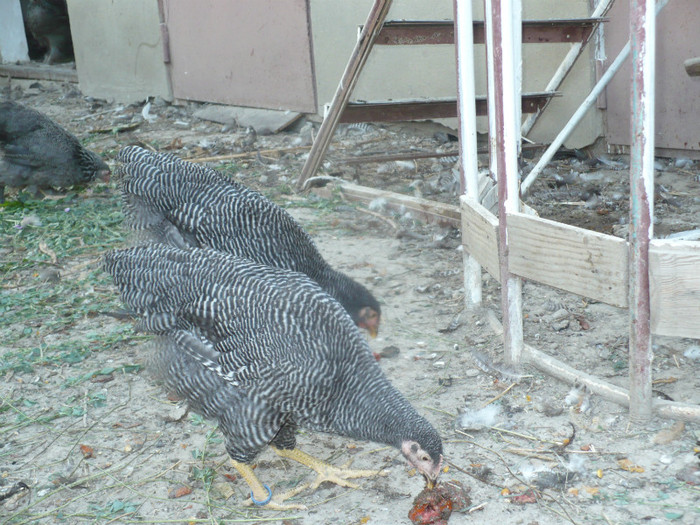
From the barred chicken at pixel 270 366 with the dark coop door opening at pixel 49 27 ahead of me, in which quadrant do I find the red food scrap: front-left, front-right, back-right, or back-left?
back-right

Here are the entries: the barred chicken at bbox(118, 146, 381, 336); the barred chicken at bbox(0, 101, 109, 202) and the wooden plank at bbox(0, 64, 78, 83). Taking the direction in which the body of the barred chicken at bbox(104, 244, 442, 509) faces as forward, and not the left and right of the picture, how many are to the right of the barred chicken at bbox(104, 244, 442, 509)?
0

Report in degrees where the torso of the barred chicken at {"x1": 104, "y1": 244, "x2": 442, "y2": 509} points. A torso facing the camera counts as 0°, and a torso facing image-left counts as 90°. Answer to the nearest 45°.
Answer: approximately 270°

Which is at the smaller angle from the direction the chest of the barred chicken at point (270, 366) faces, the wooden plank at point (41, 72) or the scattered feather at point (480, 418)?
the scattered feather

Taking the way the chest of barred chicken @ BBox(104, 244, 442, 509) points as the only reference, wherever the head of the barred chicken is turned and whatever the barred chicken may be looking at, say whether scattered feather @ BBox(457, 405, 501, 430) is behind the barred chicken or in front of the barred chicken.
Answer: in front

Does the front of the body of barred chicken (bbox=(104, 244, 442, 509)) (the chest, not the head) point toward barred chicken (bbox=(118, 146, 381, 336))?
no

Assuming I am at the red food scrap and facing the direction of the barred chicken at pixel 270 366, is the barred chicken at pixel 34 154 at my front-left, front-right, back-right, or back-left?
front-right

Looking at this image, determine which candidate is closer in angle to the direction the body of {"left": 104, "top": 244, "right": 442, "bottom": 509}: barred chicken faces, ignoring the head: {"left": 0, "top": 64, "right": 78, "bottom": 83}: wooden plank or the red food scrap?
the red food scrap

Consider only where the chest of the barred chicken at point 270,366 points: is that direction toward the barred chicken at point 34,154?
no

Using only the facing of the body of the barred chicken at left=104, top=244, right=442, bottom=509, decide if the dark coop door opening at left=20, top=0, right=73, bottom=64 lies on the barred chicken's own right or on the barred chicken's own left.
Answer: on the barred chicken's own left

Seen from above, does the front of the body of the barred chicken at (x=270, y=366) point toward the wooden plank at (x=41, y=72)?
no

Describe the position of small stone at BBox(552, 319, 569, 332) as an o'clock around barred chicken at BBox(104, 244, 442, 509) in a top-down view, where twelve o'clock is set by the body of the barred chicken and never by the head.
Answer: The small stone is roughly at 11 o'clock from the barred chicken.
